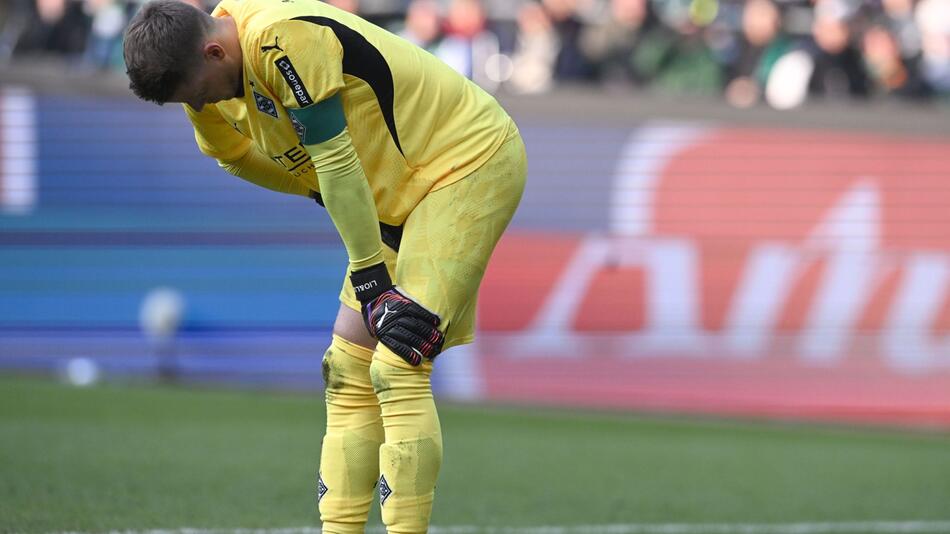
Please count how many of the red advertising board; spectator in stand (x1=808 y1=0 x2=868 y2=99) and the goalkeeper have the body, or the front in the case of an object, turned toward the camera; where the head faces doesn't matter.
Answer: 2

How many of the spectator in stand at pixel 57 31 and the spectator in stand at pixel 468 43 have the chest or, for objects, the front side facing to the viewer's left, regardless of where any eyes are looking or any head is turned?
0

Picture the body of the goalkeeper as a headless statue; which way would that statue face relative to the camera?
to the viewer's left

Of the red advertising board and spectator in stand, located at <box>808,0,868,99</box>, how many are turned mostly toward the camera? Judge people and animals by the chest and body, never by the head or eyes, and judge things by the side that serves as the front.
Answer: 2

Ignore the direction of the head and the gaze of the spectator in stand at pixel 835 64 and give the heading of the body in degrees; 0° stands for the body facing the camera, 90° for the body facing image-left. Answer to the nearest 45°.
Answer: approximately 0°

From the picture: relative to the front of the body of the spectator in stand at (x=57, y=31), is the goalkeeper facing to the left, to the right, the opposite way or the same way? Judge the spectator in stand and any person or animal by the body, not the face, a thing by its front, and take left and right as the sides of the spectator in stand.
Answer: to the right

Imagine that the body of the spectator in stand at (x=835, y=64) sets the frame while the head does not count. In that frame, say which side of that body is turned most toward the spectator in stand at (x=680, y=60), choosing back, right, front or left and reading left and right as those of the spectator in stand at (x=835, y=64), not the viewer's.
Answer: right
